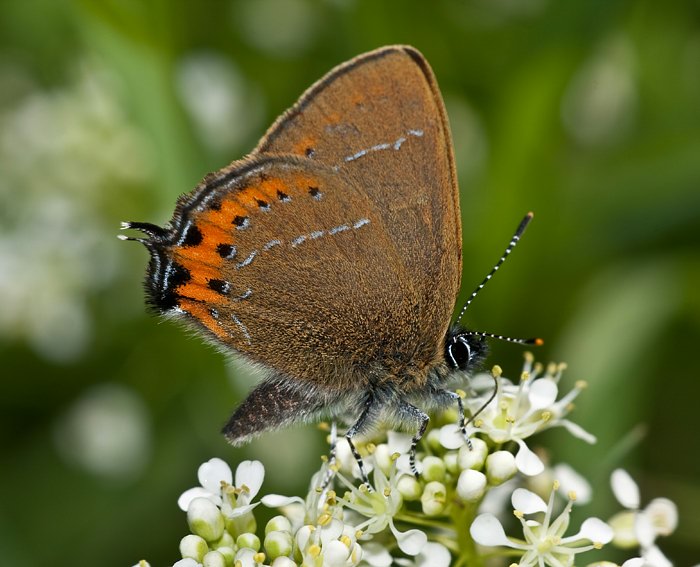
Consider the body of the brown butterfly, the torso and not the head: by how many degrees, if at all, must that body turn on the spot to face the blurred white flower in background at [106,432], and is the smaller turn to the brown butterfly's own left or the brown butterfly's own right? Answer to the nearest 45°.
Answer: approximately 135° to the brown butterfly's own left

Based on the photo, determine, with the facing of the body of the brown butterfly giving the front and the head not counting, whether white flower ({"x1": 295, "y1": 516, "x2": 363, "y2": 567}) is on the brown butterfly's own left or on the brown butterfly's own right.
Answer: on the brown butterfly's own right

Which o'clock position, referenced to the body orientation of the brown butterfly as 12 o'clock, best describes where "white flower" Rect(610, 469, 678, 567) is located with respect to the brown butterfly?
The white flower is roughly at 1 o'clock from the brown butterfly.

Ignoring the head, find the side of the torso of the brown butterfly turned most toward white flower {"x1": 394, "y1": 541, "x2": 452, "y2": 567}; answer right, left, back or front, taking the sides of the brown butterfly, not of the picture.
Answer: right

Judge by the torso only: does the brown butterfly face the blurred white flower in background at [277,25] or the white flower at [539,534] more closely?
the white flower

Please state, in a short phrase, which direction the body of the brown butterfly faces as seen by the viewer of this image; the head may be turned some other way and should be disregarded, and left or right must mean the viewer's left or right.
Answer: facing to the right of the viewer

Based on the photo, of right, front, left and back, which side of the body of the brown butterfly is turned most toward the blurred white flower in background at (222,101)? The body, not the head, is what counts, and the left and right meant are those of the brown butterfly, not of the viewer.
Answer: left
